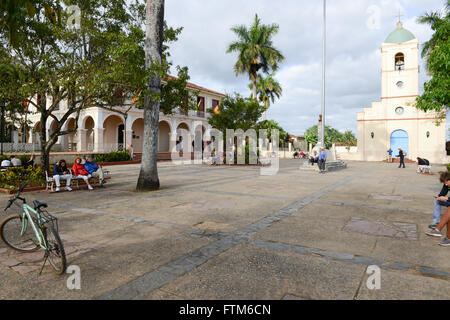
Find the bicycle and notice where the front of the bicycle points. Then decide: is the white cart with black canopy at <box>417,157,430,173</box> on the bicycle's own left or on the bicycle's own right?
on the bicycle's own right

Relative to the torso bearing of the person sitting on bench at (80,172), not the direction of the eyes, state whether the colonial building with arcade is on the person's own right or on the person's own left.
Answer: on the person's own left

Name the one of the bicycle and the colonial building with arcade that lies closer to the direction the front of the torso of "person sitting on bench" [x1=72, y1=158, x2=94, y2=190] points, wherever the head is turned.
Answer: the bicycle

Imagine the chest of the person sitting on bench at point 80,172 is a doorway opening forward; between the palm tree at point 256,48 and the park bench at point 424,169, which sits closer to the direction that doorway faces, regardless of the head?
the park bench

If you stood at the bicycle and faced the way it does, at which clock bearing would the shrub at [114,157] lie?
The shrub is roughly at 2 o'clock from the bicycle.

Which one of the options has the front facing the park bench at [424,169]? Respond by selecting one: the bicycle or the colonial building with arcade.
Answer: the colonial building with arcade

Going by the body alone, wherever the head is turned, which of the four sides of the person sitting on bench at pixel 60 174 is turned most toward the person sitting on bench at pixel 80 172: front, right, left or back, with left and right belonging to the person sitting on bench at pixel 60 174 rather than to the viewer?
left

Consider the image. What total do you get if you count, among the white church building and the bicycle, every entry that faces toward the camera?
1

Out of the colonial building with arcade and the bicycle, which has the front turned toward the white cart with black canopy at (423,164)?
the colonial building with arcade

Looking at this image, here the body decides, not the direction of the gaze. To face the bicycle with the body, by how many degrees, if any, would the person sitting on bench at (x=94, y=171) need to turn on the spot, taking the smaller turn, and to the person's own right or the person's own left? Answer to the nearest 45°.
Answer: approximately 45° to the person's own right

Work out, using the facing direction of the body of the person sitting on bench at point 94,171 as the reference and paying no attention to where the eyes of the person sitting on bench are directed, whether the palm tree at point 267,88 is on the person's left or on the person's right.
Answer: on the person's left

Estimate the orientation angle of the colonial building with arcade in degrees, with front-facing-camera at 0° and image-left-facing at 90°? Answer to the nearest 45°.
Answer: approximately 315°

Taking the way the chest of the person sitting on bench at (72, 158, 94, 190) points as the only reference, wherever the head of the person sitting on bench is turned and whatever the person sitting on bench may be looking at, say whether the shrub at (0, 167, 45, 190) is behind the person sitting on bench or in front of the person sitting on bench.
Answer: behind
